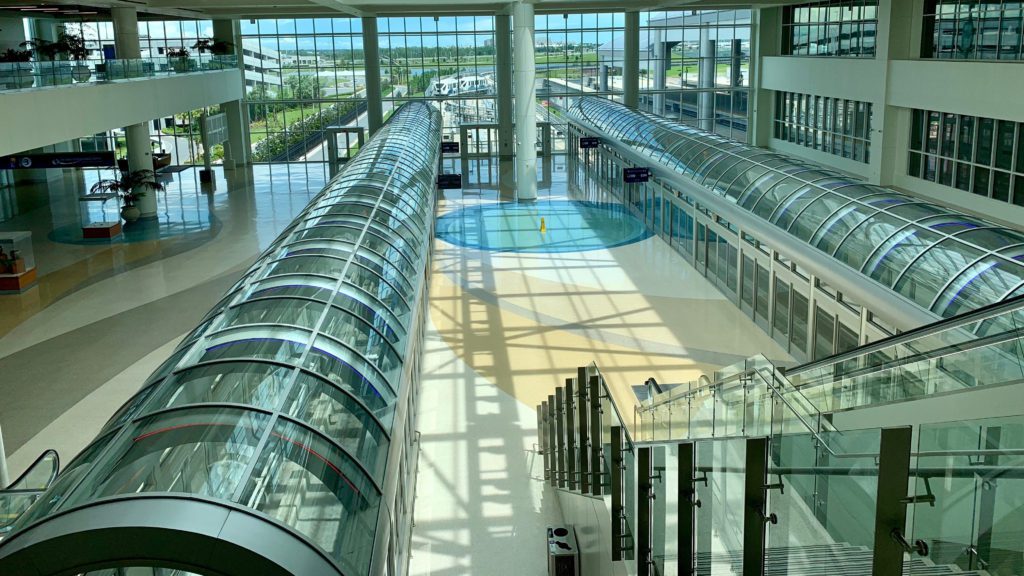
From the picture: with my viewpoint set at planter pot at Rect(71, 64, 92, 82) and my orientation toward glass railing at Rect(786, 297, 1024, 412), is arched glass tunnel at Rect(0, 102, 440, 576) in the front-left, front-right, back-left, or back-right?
front-right

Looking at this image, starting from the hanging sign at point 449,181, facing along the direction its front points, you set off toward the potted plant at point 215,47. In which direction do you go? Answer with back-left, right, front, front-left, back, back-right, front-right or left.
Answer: back-right

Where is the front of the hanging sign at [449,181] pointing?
toward the camera

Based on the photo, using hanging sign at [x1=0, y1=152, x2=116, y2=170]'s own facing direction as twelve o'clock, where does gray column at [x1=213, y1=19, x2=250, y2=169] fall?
The gray column is roughly at 7 o'clock from the hanging sign.

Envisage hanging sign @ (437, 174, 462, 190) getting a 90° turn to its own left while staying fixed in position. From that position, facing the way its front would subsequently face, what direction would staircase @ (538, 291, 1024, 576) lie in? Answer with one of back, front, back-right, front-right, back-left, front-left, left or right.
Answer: right

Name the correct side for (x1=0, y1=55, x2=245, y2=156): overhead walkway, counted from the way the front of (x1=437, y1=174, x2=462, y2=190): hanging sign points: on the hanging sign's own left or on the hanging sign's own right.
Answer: on the hanging sign's own right

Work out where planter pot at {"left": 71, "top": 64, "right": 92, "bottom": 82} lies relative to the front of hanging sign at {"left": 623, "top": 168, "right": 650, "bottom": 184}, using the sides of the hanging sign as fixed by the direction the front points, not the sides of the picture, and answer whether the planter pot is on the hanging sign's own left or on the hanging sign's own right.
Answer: on the hanging sign's own right

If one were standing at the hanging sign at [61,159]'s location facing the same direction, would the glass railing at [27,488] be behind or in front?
in front

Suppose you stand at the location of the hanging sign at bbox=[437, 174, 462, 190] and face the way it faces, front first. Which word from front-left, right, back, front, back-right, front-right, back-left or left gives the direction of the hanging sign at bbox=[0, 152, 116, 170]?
right

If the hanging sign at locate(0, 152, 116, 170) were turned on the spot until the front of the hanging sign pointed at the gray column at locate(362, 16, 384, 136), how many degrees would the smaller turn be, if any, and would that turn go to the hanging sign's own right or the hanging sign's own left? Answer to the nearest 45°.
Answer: approximately 135° to the hanging sign's own left

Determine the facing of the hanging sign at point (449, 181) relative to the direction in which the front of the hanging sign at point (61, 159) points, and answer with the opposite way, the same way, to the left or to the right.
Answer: the same way

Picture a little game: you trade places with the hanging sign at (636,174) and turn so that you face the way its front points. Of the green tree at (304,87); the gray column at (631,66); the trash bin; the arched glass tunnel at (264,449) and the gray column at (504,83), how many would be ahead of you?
2

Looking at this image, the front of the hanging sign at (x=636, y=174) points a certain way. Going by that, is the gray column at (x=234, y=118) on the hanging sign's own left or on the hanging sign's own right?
on the hanging sign's own right

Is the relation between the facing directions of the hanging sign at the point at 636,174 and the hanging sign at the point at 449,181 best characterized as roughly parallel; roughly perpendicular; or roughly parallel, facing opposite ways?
roughly parallel

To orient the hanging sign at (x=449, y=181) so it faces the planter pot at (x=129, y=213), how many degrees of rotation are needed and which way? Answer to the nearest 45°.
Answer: approximately 90° to its right
